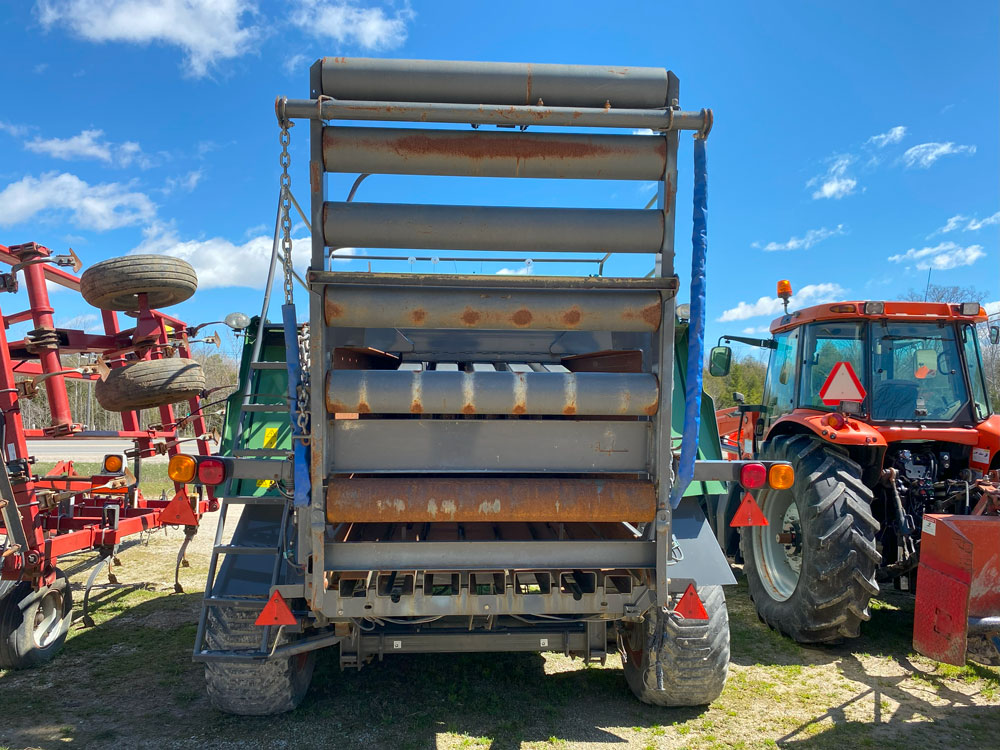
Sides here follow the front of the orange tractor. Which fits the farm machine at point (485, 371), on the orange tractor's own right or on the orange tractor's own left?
on the orange tractor's own left

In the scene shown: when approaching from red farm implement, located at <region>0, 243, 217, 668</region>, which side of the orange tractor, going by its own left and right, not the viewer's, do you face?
left

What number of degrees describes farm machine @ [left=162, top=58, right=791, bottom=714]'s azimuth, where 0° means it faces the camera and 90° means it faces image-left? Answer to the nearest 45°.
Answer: approximately 180°

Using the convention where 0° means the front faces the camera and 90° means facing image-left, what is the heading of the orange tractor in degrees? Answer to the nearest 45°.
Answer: approximately 135°

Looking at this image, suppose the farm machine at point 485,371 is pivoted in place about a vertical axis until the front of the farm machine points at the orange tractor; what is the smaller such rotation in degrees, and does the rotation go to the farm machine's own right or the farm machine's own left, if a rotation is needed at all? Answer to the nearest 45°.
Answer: approximately 45° to the farm machine's own right
